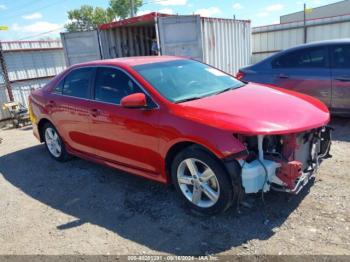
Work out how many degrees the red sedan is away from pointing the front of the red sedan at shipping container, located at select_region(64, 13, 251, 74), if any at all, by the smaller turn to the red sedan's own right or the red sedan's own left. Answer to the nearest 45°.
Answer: approximately 135° to the red sedan's own left

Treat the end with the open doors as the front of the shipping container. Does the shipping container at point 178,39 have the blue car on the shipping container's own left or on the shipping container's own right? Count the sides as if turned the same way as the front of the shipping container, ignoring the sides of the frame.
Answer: on the shipping container's own left

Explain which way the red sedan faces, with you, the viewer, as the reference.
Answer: facing the viewer and to the right of the viewer

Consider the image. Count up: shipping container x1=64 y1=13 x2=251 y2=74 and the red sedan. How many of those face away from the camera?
0

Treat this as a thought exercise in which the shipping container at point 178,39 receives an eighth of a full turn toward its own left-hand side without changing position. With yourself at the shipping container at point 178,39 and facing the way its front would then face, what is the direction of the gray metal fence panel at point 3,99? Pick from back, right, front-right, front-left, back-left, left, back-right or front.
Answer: right

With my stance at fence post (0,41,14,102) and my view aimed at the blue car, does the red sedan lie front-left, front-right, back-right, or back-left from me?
front-right

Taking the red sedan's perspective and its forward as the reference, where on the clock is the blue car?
The blue car is roughly at 9 o'clock from the red sedan.

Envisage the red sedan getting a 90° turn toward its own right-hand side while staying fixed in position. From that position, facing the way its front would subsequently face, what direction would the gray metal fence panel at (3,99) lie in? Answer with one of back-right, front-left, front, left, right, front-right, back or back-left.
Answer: right

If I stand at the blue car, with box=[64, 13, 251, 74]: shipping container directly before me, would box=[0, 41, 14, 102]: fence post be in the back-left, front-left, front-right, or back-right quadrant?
front-left

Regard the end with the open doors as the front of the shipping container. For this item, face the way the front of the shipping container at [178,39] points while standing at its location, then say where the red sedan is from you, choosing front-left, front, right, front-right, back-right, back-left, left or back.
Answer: front-left
